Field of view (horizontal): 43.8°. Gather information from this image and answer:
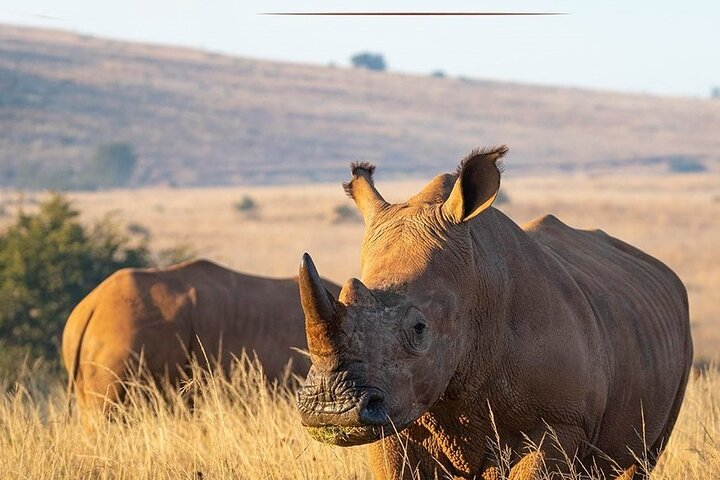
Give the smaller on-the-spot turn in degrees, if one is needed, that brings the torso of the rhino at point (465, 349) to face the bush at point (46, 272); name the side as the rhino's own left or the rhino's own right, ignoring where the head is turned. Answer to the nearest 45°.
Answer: approximately 90° to the rhino's own right

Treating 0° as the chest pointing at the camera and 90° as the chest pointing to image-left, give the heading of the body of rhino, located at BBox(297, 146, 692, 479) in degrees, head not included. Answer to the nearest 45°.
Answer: approximately 45°

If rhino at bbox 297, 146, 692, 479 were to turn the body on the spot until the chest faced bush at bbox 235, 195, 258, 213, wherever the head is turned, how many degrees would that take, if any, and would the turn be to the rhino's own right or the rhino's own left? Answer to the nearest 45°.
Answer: approximately 135° to the rhino's own right

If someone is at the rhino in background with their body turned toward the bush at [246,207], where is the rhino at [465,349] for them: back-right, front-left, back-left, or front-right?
back-right

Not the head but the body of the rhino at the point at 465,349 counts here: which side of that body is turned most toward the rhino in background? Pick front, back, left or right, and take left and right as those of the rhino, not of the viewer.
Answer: right
